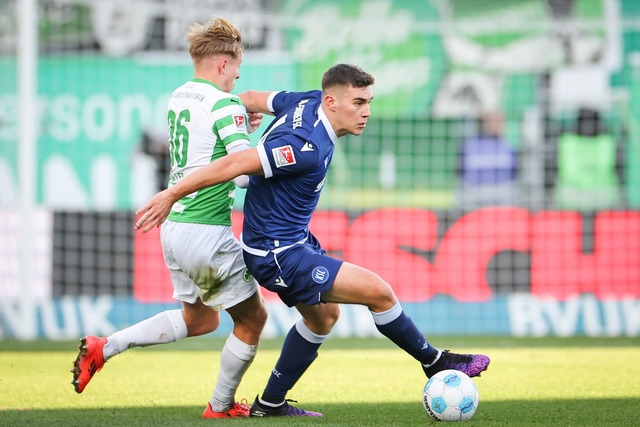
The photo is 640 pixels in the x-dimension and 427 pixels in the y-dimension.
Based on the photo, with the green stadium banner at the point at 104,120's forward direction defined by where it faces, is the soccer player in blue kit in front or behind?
in front

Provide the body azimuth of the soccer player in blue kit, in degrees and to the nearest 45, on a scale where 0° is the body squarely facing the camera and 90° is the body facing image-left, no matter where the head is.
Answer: approximately 270°

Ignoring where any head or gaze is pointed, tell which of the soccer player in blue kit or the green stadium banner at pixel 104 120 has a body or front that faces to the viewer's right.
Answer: the soccer player in blue kit

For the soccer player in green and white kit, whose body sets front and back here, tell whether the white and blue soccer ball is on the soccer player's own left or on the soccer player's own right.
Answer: on the soccer player's own right

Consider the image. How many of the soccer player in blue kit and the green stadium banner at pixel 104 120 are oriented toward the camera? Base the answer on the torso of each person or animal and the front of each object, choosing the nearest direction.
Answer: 1

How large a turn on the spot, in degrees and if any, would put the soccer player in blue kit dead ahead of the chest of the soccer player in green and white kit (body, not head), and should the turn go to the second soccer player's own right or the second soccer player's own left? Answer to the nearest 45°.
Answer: approximately 90° to the second soccer player's own right

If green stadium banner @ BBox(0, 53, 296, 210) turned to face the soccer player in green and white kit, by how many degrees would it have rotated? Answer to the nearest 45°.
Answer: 0° — it already faces them

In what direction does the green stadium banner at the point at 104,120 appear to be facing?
toward the camera

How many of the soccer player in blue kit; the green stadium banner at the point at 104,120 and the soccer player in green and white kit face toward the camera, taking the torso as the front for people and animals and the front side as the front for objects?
1

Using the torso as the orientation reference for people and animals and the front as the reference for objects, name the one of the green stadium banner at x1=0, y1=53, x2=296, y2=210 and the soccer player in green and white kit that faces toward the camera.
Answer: the green stadium banner

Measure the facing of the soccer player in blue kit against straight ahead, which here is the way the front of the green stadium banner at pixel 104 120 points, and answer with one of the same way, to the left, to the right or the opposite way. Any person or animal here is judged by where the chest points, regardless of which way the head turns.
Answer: to the left

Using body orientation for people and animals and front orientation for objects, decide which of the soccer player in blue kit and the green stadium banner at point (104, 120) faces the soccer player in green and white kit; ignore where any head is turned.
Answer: the green stadium banner

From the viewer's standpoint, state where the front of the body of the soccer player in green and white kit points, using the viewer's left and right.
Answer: facing away from the viewer and to the right of the viewer

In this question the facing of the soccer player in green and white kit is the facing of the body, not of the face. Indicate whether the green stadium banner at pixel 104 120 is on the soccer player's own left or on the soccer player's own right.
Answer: on the soccer player's own left

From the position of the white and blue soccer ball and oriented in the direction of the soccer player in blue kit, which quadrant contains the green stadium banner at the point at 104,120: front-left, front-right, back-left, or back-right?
front-right
